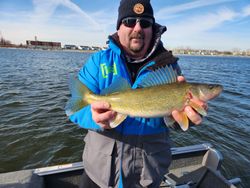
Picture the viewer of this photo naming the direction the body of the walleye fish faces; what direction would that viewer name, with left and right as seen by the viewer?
facing to the right of the viewer

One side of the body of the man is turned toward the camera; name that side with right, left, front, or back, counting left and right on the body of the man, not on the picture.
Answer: front

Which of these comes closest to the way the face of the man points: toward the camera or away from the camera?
toward the camera
